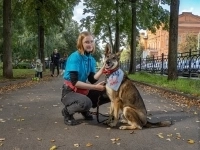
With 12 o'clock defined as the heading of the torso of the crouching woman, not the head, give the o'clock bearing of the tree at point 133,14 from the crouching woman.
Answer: The tree is roughly at 8 o'clock from the crouching woman.

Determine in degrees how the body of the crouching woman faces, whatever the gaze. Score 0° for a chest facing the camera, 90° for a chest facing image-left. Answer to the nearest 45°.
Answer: approximately 315°

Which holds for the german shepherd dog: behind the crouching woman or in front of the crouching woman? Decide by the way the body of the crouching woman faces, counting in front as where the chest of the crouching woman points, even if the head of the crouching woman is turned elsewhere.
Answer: in front

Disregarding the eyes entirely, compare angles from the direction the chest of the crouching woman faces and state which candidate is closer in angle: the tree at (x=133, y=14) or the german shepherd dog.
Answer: the german shepherd dog
